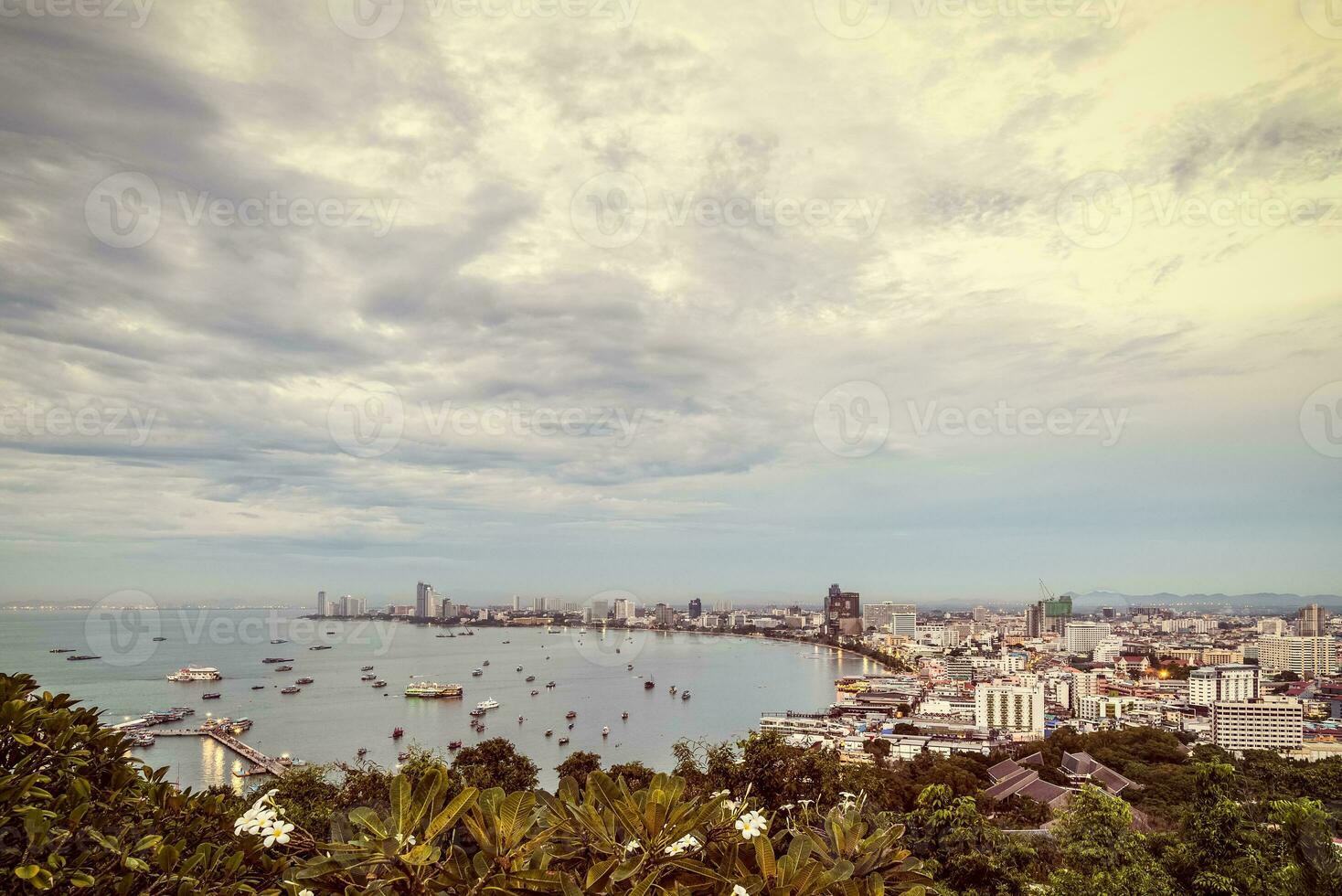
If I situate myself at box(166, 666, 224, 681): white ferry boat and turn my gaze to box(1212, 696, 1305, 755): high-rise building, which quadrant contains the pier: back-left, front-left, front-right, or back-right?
front-right

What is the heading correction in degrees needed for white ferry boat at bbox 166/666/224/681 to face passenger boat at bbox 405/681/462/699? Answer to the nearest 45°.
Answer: approximately 135° to its left

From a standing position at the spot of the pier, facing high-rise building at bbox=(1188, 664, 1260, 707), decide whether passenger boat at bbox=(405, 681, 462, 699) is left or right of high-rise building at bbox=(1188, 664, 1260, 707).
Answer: left

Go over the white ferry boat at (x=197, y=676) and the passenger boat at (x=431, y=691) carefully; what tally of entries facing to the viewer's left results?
2

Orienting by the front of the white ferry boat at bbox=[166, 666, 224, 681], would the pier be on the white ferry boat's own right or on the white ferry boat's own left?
on the white ferry boat's own left

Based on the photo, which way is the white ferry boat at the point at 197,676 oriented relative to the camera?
to the viewer's left

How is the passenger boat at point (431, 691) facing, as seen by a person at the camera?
facing to the left of the viewer

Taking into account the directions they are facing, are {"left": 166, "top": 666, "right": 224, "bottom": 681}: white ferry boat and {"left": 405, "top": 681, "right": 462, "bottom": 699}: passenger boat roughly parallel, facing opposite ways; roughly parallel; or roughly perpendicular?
roughly parallel
